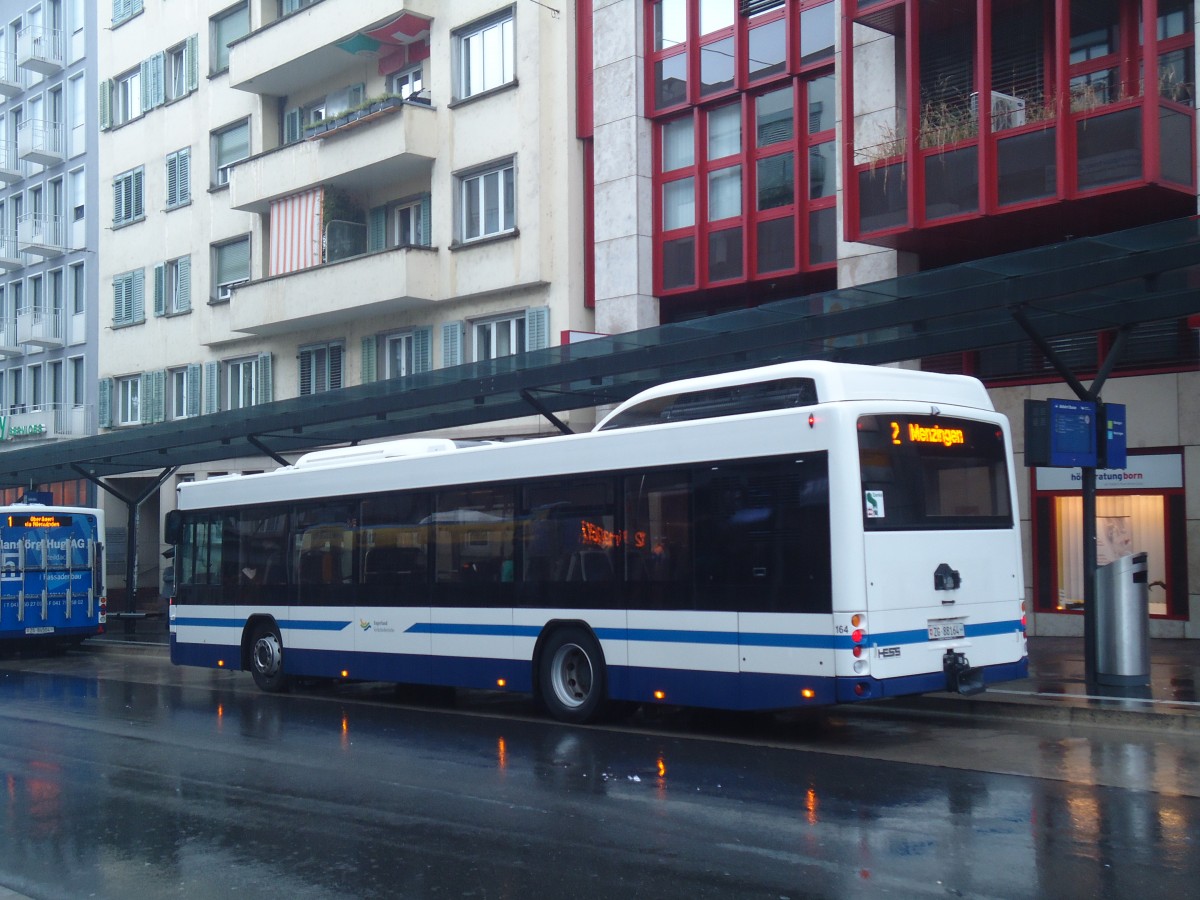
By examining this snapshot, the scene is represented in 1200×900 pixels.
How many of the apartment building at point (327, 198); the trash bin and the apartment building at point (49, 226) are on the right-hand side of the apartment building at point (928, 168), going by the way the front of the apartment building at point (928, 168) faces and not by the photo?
2

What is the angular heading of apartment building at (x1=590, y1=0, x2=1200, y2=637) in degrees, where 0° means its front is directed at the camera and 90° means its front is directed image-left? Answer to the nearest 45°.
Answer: approximately 45°

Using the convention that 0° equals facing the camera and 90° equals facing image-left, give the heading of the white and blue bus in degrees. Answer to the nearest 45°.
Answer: approximately 135°

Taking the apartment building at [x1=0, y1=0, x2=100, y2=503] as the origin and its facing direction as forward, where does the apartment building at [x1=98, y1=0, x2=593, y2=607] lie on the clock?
the apartment building at [x1=98, y1=0, x2=593, y2=607] is roughly at 10 o'clock from the apartment building at [x1=0, y1=0, x2=100, y2=503].

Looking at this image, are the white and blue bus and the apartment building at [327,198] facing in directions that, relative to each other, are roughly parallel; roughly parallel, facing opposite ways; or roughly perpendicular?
roughly perpendicular

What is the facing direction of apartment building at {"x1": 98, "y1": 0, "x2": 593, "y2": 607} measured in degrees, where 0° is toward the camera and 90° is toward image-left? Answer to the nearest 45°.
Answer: approximately 45°

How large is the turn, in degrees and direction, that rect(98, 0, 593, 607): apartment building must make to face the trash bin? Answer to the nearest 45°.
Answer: approximately 45° to its left
